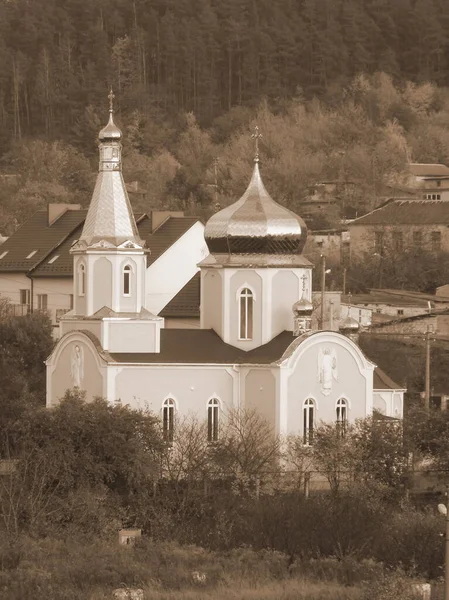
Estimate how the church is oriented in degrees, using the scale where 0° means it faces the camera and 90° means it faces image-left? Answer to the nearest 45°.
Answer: approximately 45°
